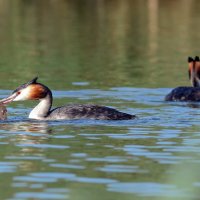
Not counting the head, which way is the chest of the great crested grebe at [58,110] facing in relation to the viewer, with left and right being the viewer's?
facing to the left of the viewer
